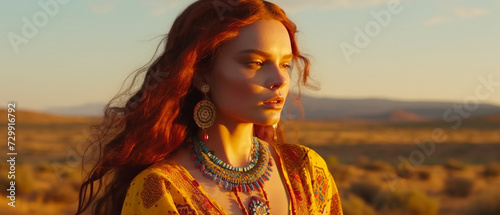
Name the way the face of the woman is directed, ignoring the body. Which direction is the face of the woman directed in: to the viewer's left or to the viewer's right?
to the viewer's right

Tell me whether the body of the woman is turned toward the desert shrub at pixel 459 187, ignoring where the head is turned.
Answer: no

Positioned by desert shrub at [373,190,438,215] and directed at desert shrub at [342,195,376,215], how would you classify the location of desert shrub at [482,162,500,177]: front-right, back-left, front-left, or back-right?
back-right

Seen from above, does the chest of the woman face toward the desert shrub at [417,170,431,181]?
no

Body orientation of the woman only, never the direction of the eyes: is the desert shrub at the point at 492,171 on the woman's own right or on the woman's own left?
on the woman's own left

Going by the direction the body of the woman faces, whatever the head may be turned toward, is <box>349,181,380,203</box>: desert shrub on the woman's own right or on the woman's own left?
on the woman's own left

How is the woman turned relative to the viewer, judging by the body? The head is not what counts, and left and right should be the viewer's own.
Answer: facing the viewer and to the right of the viewer

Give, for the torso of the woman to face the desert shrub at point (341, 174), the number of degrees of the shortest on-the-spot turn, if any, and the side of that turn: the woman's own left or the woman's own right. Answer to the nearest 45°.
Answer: approximately 135° to the woman's own left

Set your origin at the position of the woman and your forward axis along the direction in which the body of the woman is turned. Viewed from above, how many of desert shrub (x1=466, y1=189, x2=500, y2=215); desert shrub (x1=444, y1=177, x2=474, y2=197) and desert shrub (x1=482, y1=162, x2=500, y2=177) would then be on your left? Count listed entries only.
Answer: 3

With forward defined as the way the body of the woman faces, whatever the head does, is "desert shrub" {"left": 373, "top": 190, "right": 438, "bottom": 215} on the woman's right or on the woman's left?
on the woman's left

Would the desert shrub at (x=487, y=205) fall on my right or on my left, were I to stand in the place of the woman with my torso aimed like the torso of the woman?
on my left
